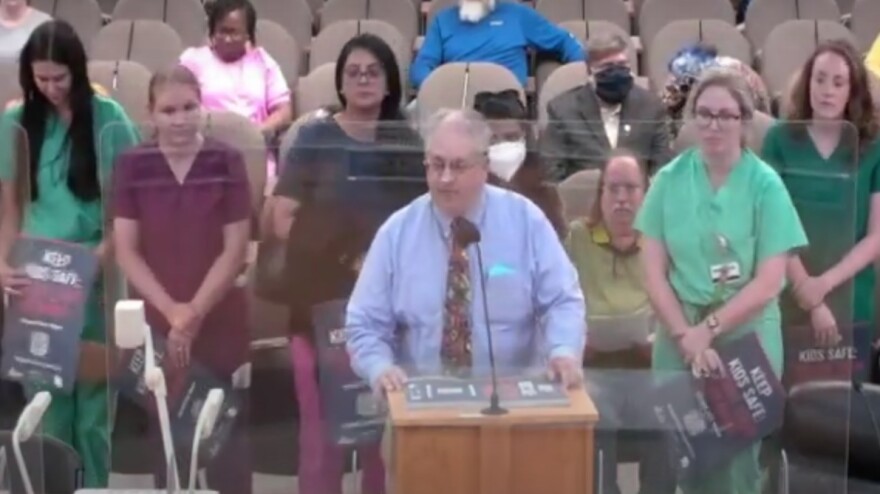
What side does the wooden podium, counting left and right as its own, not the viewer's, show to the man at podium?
back

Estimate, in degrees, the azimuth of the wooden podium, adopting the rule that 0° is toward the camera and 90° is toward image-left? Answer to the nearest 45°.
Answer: approximately 0°

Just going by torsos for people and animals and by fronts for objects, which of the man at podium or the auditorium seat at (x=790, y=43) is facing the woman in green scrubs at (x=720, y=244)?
the auditorium seat

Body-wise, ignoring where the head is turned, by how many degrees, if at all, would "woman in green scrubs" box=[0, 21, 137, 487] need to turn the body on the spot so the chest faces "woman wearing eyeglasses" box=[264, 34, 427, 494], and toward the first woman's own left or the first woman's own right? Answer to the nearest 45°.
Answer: approximately 45° to the first woman's own left

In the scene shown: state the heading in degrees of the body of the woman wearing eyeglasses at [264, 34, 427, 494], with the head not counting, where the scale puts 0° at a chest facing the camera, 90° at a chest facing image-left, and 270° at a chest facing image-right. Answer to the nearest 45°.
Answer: approximately 0°

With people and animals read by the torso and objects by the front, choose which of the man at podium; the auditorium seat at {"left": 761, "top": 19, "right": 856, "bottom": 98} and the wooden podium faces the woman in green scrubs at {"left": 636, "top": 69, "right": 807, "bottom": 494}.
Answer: the auditorium seat

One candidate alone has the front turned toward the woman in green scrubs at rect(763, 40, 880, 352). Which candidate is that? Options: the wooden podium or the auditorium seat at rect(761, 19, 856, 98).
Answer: the auditorium seat
